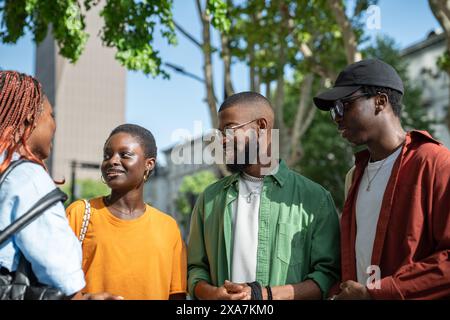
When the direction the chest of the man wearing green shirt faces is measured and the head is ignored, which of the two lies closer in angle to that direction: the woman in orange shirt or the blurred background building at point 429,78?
the woman in orange shirt

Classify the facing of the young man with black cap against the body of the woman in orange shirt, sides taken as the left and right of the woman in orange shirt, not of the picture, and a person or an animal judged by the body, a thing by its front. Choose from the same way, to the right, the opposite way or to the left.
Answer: to the right

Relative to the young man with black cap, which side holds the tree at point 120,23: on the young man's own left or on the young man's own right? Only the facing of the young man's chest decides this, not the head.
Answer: on the young man's own right

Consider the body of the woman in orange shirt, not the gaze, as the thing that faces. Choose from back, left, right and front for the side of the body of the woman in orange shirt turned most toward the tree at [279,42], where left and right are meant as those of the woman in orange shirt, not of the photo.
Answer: back

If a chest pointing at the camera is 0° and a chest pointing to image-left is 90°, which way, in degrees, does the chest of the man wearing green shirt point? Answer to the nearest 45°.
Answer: approximately 45°

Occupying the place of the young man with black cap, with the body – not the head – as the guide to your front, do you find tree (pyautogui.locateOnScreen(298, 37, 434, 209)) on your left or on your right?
on your right

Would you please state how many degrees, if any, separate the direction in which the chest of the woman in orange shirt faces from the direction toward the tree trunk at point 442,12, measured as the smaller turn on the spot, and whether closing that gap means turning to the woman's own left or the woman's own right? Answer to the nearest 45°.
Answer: approximately 135° to the woman's own left

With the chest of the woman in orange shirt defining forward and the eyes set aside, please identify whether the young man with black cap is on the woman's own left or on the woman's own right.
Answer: on the woman's own left

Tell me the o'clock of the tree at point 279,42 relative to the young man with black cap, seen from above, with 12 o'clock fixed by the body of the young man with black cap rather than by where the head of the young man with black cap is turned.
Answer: The tree is roughly at 4 o'clock from the young man with black cap.
